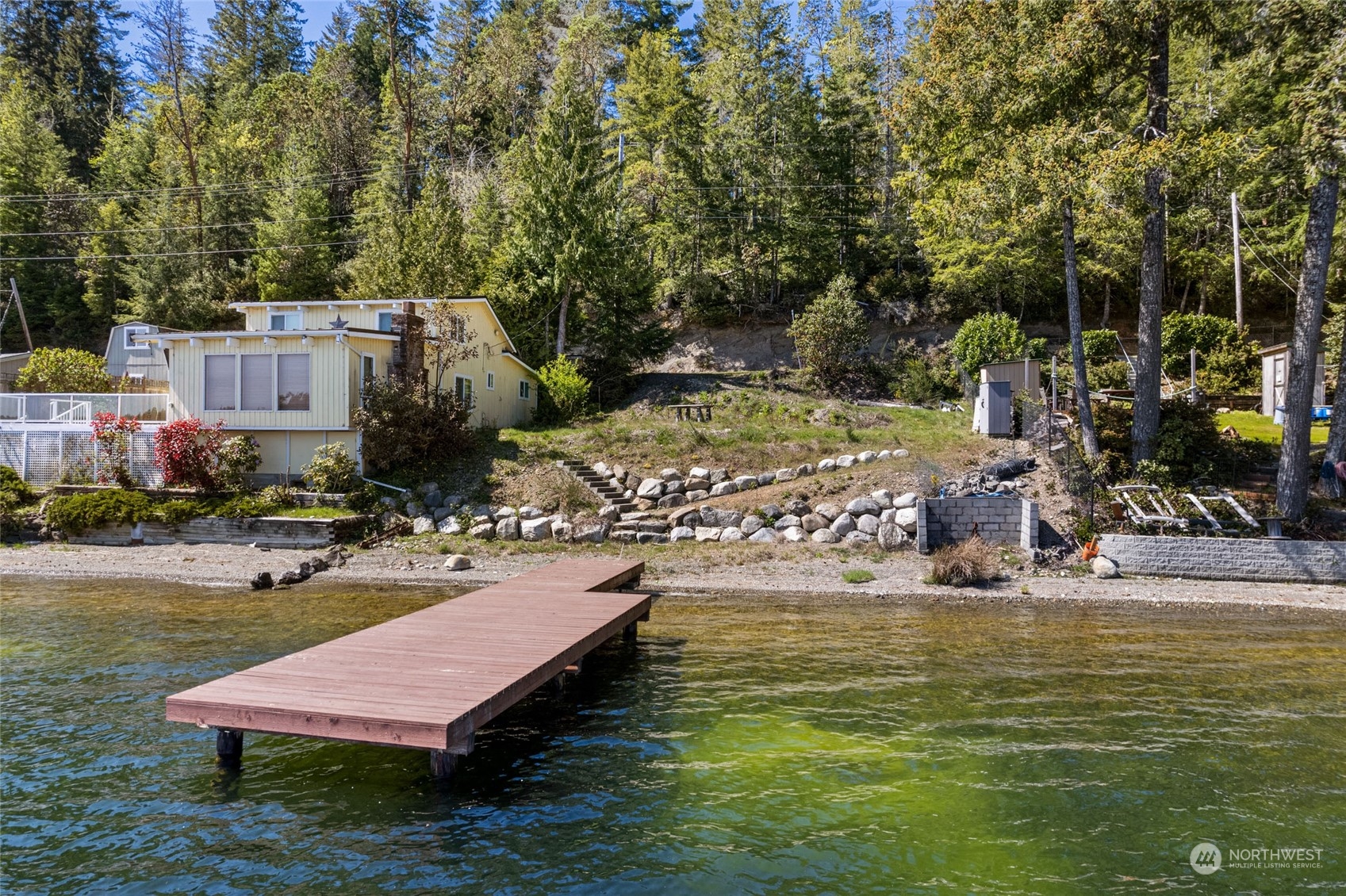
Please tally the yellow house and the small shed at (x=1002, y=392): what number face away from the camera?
0

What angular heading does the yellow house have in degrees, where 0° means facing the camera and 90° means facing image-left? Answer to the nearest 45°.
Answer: approximately 0°

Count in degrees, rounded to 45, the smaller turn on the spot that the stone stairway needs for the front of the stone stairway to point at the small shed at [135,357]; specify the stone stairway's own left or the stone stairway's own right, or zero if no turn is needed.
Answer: approximately 180°

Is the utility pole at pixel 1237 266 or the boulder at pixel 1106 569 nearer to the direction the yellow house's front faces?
the boulder

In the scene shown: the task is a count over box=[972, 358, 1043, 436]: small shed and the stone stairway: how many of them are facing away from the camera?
0

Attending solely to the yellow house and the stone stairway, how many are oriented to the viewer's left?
0

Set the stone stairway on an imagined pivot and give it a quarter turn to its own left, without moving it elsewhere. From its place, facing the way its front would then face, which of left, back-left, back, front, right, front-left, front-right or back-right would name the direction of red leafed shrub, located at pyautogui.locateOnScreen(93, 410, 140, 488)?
back-left

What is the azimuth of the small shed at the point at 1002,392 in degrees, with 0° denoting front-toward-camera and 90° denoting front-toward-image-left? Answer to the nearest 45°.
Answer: approximately 45°

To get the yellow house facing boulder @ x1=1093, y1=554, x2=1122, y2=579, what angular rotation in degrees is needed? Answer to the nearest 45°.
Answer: approximately 45° to its left
